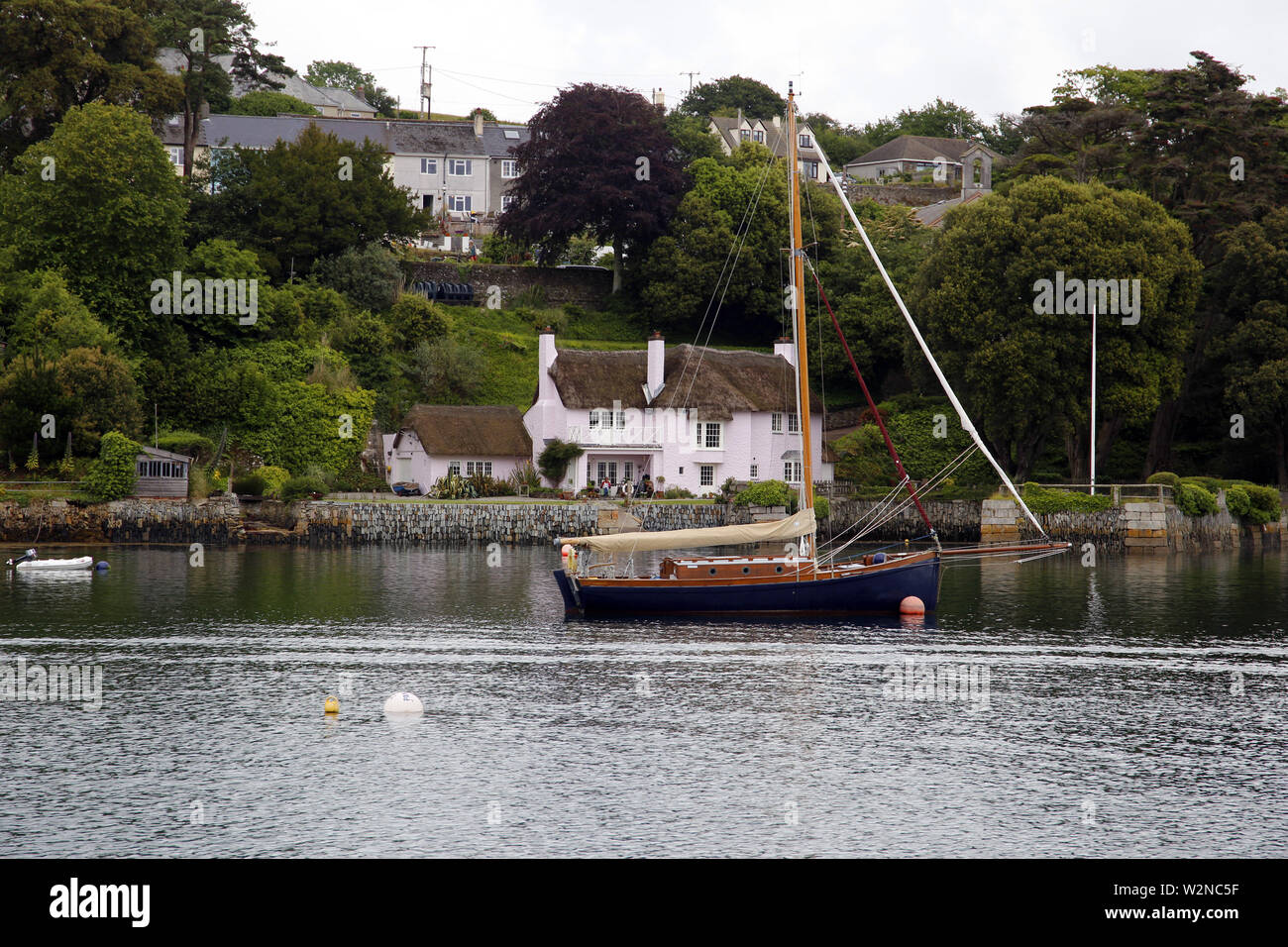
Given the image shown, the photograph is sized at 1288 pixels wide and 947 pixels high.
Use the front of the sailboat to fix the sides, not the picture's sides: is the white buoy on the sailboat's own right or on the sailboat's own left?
on the sailboat's own right

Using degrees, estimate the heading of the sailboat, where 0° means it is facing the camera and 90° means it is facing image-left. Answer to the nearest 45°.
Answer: approximately 270°
